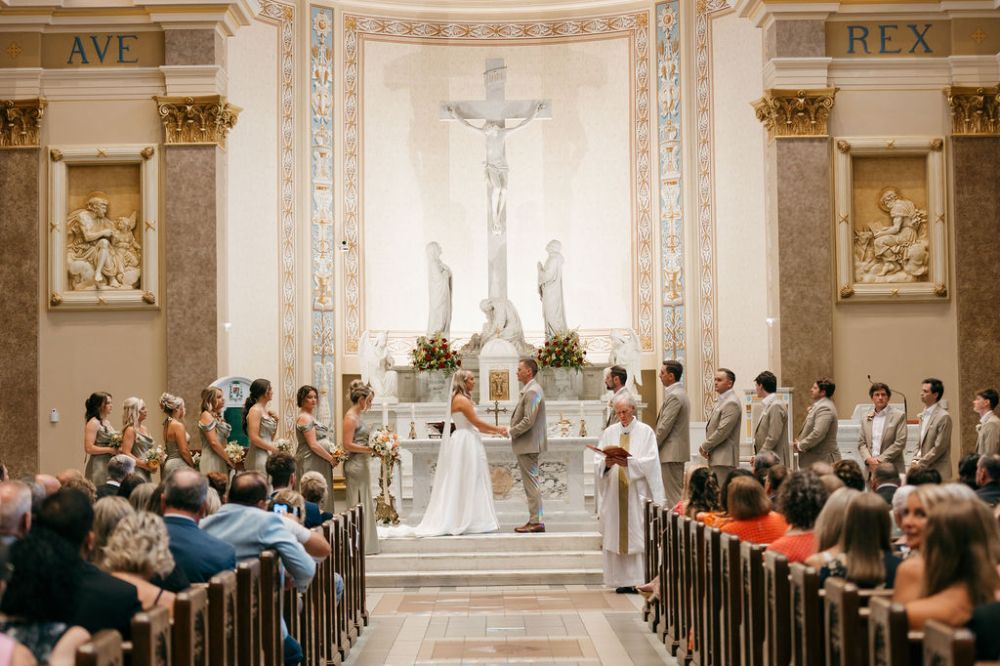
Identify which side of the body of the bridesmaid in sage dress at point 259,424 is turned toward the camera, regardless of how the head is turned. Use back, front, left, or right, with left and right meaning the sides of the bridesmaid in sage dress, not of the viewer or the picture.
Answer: right

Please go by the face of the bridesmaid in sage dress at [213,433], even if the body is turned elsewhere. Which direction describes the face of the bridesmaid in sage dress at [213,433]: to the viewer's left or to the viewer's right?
to the viewer's right

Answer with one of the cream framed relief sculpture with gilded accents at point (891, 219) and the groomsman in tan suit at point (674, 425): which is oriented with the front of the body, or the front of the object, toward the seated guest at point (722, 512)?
the cream framed relief sculpture with gilded accents

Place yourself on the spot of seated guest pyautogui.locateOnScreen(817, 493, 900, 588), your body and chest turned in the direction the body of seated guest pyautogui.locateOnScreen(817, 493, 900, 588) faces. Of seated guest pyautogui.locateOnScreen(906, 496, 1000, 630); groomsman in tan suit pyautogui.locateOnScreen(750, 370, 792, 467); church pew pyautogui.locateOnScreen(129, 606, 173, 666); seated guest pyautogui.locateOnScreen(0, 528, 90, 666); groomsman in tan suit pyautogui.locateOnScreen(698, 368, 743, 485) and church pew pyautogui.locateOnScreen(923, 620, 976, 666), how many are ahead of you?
2

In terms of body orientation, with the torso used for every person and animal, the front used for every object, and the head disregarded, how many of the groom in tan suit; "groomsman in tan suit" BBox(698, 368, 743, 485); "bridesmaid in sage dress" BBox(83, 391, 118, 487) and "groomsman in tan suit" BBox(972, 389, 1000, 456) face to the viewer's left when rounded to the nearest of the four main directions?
3

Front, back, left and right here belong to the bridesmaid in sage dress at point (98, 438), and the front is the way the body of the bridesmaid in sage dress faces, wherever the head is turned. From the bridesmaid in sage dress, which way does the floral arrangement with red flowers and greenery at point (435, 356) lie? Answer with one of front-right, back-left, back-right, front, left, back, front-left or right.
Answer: front-left

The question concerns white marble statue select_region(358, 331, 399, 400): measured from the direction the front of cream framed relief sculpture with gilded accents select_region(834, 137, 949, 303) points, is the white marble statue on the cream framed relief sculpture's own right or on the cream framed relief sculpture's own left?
on the cream framed relief sculpture's own right

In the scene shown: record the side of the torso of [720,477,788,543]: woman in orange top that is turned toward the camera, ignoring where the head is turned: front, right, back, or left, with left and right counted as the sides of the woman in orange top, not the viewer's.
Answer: back

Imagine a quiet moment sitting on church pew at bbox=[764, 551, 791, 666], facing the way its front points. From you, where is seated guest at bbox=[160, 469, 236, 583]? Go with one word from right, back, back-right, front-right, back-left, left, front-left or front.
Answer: left

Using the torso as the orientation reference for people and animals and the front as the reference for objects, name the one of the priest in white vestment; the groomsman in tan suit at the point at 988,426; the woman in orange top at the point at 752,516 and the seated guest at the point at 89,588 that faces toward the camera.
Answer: the priest in white vestment

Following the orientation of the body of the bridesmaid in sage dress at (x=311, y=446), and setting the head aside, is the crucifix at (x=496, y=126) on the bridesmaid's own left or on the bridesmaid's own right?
on the bridesmaid's own left

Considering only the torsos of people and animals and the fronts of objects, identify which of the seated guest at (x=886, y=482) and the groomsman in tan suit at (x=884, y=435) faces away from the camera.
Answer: the seated guest

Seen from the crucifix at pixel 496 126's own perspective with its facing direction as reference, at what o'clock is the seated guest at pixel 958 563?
The seated guest is roughly at 12 o'clock from the crucifix.

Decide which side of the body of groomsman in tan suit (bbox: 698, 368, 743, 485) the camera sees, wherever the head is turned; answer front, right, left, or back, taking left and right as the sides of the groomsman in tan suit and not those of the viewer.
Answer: left

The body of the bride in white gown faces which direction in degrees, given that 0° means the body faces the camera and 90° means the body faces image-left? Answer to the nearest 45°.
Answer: approximately 270°

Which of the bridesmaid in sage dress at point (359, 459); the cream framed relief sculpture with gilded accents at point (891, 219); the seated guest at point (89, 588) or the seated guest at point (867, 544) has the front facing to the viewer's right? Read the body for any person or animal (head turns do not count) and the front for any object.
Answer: the bridesmaid in sage dress

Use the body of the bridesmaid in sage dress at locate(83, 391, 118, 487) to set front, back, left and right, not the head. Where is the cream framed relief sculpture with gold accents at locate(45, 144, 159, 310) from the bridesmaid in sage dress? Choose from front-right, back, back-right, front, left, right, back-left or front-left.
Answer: left

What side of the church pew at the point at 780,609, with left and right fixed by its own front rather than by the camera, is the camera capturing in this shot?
back

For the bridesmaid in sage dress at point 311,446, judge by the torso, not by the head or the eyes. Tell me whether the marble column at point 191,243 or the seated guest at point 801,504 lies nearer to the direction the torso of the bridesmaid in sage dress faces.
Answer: the seated guest
